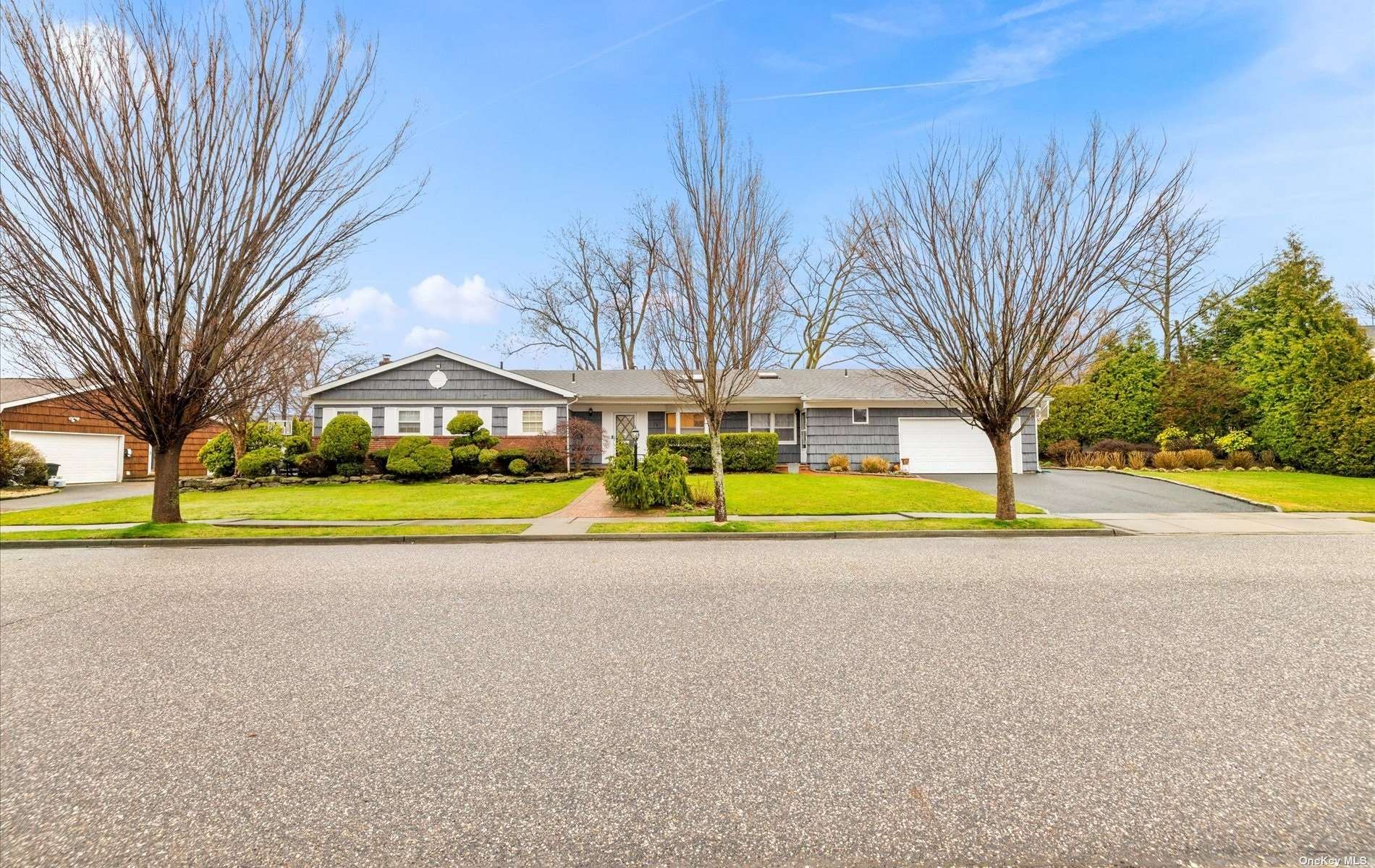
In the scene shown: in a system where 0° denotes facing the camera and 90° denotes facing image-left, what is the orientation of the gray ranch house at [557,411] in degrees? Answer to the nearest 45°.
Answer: approximately 0°

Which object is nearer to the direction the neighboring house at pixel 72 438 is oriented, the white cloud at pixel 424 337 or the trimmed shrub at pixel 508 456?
the trimmed shrub

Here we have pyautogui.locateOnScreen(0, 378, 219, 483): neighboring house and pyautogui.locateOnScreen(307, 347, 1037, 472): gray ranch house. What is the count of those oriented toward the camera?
2

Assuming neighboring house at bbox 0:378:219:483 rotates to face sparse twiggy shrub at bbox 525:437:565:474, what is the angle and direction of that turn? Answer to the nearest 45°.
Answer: approximately 45° to its left

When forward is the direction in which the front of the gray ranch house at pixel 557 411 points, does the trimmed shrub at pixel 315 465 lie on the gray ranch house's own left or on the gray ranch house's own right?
on the gray ranch house's own right

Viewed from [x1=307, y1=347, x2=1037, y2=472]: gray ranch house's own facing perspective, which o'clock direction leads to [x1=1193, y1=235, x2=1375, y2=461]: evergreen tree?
The evergreen tree is roughly at 9 o'clock from the gray ranch house.

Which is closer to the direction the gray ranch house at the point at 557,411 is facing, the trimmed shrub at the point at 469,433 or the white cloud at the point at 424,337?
the trimmed shrub

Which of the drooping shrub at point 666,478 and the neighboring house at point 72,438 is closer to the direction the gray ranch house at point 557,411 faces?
the drooping shrub

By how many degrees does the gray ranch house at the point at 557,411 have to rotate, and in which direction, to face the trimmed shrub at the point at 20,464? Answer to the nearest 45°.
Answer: approximately 90° to its right

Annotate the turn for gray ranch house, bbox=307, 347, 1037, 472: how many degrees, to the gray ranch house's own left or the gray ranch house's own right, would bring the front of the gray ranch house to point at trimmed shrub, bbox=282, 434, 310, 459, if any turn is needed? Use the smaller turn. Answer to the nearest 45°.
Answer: approximately 90° to the gray ranch house's own right

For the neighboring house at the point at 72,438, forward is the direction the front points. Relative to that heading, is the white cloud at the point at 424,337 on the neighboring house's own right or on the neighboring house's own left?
on the neighboring house's own left

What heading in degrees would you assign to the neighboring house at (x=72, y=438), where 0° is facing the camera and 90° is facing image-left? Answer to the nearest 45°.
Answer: approximately 0°
